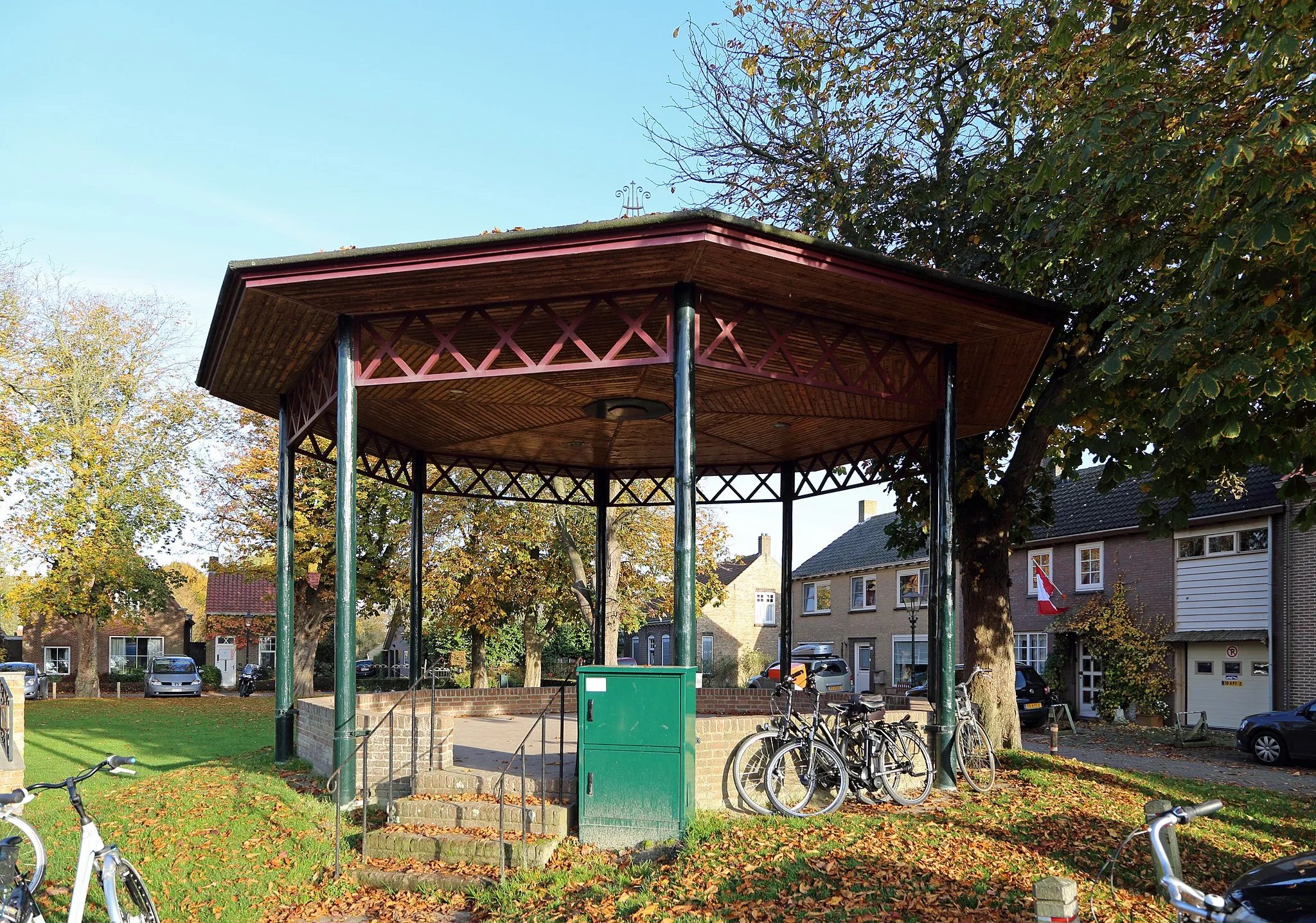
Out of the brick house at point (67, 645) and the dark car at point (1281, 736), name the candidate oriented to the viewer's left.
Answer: the dark car

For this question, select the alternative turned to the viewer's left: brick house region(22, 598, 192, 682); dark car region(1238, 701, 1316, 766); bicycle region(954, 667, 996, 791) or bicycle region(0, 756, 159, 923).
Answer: the dark car

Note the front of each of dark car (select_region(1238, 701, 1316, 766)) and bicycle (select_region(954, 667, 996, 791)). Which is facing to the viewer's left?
the dark car

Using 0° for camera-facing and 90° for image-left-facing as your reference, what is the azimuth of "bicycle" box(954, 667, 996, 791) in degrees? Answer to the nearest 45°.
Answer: approximately 315°

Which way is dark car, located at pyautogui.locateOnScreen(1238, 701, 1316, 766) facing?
to the viewer's left

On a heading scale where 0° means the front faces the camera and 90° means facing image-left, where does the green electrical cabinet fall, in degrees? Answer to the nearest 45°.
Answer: approximately 0°

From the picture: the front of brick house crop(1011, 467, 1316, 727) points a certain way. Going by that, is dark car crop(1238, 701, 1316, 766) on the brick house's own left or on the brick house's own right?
on the brick house's own left
